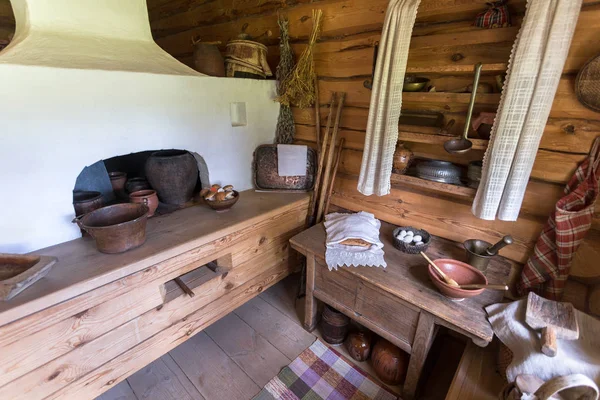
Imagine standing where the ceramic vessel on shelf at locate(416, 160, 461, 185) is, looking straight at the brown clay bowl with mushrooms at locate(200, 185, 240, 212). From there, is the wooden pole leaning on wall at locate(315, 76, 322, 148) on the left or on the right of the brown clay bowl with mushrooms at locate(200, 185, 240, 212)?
right

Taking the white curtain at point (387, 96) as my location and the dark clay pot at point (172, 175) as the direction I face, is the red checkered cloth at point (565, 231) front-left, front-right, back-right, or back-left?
back-left

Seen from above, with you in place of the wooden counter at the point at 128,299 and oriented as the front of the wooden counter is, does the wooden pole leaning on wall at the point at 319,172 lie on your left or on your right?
on your left

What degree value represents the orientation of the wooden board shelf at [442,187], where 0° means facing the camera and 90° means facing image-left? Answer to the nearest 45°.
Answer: approximately 45°

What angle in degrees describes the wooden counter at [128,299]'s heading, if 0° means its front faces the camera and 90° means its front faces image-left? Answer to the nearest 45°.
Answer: approximately 315°

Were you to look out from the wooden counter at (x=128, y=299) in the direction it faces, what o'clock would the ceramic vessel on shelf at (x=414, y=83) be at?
The ceramic vessel on shelf is roughly at 11 o'clock from the wooden counter.
